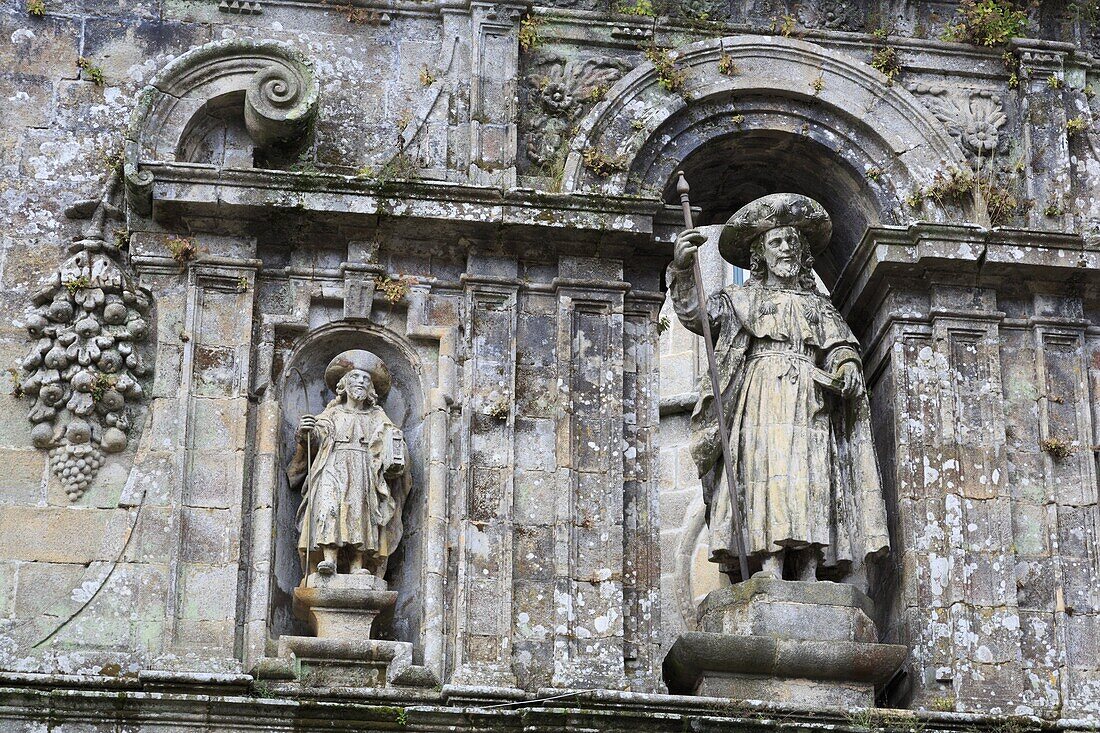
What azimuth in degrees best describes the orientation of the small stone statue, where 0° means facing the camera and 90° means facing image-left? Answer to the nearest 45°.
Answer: approximately 0°

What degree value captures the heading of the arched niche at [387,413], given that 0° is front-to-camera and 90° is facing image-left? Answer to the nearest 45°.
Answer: approximately 0°

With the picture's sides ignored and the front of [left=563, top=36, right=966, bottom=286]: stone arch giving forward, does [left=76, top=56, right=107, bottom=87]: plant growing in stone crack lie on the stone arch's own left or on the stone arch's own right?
on the stone arch's own right

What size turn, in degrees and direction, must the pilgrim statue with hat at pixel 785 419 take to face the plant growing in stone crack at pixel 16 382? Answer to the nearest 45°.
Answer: approximately 90° to its right
